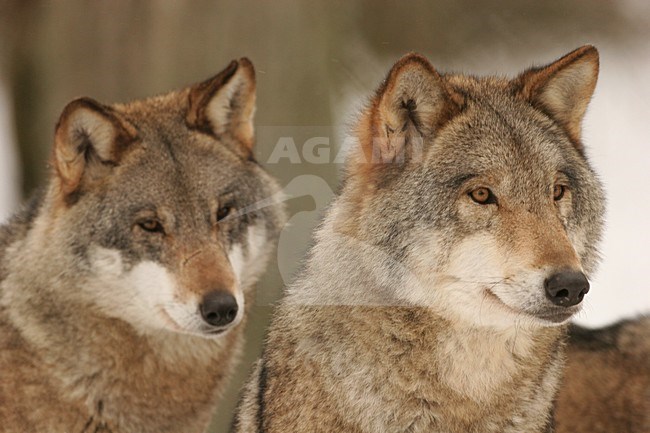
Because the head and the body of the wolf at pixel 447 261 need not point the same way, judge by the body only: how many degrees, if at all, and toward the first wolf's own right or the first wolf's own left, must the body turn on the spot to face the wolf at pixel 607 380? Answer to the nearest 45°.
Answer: approximately 90° to the first wolf's own left

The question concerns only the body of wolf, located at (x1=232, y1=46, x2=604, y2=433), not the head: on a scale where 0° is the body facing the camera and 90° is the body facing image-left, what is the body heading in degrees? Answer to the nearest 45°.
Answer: approximately 315°

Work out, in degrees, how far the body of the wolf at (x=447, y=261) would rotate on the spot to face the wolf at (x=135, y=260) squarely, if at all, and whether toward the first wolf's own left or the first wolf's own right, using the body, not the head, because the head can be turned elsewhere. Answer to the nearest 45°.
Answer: approximately 135° to the first wolf's own right

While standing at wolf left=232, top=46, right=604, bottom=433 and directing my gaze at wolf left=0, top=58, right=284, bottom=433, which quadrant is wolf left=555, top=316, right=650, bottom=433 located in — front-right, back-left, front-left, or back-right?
back-right

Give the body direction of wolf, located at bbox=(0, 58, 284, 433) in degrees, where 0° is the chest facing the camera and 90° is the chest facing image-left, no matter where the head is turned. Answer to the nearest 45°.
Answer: approximately 315°
